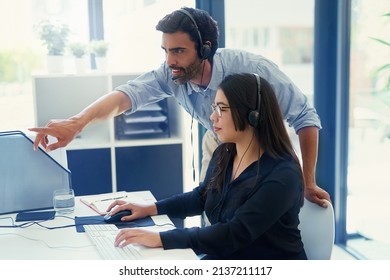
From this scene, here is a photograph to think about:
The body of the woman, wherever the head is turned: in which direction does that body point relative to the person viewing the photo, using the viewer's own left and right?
facing the viewer and to the left of the viewer

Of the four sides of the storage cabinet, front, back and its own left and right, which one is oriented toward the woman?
front

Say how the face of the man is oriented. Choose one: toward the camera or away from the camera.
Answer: toward the camera

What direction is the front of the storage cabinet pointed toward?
toward the camera

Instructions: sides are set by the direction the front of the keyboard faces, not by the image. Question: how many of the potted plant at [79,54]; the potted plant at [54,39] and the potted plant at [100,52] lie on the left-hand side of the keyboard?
3

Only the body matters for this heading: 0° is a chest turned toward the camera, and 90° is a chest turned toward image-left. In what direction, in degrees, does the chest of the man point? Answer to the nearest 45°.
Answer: approximately 45°

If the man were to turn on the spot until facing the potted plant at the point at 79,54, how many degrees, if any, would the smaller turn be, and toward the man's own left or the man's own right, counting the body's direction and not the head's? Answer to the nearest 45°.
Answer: approximately 90° to the man's own right

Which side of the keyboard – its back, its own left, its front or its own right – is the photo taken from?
right

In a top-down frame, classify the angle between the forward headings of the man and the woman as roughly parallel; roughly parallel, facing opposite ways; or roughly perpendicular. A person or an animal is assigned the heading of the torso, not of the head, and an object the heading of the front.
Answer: roughly parallel

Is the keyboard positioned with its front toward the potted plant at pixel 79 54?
no

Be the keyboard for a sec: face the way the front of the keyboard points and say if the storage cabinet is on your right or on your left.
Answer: on your left

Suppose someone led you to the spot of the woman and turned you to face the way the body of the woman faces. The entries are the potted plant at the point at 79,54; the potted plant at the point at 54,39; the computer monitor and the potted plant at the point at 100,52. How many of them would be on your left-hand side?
0

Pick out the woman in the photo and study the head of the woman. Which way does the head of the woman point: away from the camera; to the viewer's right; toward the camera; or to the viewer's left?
to the viewer's left

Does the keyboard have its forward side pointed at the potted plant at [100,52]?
no
